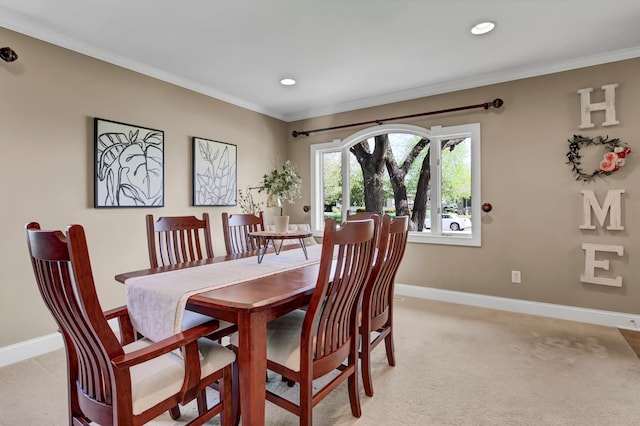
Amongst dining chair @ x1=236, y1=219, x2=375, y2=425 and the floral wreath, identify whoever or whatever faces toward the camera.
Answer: the floral wreath

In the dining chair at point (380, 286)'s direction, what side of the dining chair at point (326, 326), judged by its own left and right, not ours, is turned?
right

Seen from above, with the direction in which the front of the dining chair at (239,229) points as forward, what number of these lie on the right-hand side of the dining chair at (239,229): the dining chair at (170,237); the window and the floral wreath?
1

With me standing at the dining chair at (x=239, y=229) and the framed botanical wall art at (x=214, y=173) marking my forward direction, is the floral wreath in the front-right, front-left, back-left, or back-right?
back-right

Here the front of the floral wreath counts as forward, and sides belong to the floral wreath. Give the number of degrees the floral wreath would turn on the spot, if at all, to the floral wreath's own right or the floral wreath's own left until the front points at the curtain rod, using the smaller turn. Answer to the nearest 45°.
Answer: approximately 90° to the floral wreath's own right

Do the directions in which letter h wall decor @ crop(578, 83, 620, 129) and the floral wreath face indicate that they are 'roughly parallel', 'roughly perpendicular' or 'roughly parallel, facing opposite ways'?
roughly parallel

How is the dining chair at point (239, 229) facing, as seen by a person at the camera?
facing the viewer and to the right of the viewer

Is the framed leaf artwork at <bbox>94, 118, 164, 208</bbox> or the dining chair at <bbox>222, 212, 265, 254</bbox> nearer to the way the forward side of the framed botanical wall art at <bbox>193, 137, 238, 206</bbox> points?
the dining chair

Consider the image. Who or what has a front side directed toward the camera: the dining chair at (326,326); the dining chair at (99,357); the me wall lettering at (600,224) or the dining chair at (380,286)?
the me wall lettering

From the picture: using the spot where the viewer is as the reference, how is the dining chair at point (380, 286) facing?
facing away from the viewer and to the left of the viewer

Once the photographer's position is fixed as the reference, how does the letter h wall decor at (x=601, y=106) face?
facing the viewer

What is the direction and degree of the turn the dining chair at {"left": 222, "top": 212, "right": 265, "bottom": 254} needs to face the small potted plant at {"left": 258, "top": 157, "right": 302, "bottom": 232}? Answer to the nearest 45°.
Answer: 0° — it already faces it

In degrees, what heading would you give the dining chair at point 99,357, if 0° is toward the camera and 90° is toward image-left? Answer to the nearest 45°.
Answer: approximately 225°

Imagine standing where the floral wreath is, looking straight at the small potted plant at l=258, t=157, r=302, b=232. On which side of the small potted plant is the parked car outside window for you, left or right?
right

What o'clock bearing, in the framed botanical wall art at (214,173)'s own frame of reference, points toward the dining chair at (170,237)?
The dining chair is roughly at 2 o'clock from the framed botanical wall art.

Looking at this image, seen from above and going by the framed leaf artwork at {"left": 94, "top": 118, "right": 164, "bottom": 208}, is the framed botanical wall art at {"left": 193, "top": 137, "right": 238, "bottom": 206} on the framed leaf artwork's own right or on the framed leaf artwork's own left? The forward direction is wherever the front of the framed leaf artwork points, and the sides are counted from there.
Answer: on the framed leaf artwork's own left
